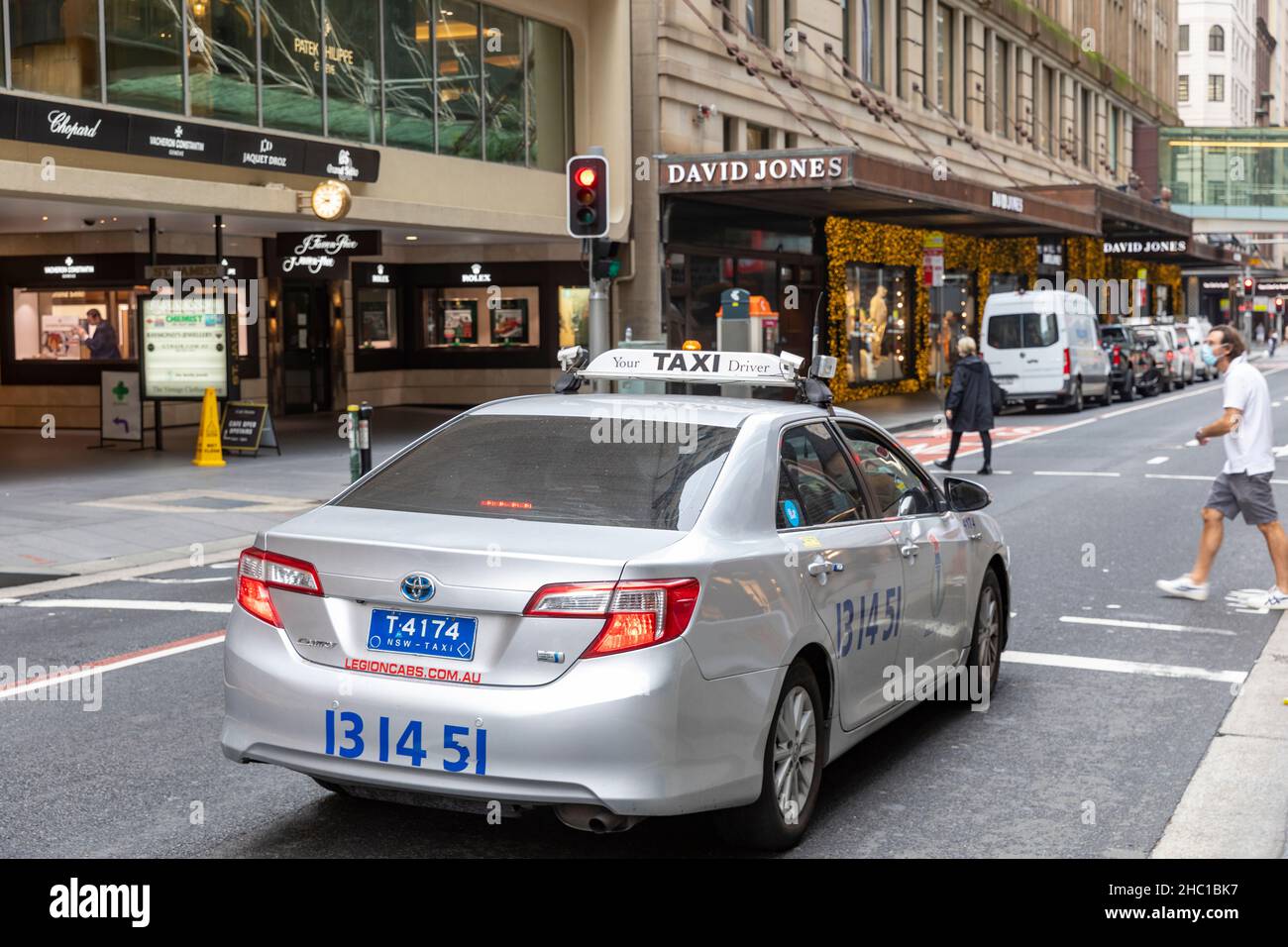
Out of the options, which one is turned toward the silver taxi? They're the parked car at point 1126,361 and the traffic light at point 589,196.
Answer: the traffic light

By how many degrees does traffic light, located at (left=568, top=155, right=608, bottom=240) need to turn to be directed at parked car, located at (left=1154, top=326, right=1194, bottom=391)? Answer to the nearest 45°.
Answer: approximately 135° to its left

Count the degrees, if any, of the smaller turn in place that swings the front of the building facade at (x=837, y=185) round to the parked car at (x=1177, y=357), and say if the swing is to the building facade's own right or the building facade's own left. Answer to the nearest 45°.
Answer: approximately 90° to the building facade's own left
